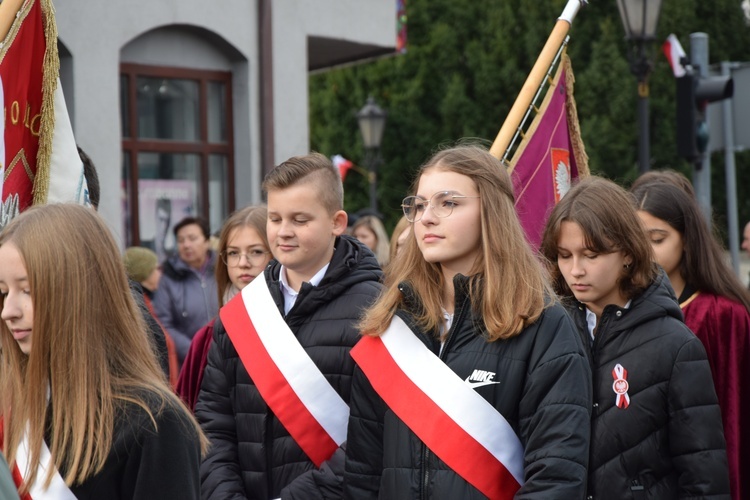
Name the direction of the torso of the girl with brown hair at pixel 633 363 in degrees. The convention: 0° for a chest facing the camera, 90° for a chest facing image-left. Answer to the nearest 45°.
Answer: approximately 45°

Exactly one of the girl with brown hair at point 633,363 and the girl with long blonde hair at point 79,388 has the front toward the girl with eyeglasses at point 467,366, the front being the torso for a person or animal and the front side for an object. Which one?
the girl with brown hair

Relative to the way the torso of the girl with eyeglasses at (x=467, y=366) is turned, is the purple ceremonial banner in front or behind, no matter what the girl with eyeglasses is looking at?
behind

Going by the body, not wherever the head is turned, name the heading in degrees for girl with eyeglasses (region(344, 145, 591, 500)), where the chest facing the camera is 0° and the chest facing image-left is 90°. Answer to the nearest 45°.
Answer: approximately 45°

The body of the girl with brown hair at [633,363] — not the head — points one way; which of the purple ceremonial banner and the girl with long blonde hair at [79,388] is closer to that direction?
the girl with long blonde hair

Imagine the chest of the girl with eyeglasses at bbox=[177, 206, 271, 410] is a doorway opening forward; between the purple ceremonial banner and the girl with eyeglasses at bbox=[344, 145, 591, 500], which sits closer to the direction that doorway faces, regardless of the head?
the girl with eyeglasses

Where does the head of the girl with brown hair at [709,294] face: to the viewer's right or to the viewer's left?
to the viewer's left

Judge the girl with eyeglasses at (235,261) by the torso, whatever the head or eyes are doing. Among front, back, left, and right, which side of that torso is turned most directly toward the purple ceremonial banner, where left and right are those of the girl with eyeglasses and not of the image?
left

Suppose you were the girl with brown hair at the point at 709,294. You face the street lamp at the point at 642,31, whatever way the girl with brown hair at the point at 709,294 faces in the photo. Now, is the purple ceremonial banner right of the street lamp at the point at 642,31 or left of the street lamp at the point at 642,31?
left

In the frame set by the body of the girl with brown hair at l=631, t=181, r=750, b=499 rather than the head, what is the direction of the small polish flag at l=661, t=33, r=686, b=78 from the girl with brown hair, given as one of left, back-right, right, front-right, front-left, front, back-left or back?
back-right
